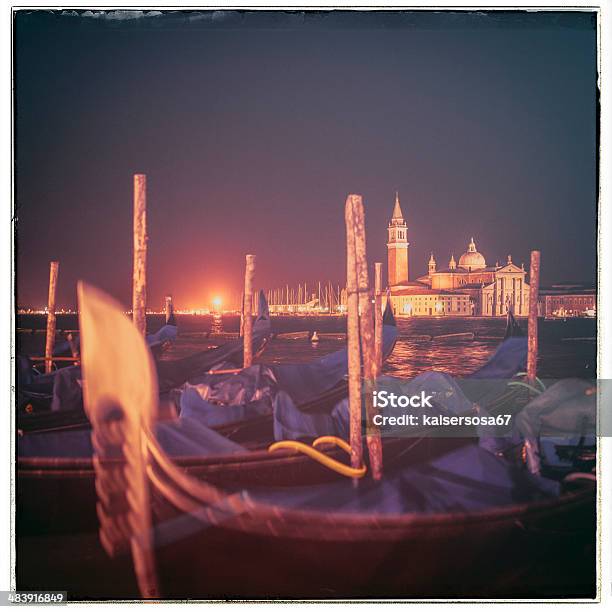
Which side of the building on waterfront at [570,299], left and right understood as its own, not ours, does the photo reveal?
front

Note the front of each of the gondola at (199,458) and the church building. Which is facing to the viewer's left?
the gondola

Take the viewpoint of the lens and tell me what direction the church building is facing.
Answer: facing the viewer and to the right of the viewer

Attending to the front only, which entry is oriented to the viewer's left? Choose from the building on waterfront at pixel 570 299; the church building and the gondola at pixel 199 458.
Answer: the gondola

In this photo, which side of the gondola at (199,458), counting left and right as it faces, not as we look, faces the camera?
left

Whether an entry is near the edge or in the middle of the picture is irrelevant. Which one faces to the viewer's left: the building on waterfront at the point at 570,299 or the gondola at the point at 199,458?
the gondola

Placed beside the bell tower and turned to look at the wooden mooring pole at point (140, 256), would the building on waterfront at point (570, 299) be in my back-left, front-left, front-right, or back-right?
back-left

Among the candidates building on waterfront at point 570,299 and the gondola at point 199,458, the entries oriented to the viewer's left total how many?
1

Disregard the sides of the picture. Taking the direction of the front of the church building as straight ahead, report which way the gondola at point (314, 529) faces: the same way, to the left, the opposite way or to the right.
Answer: to the right
